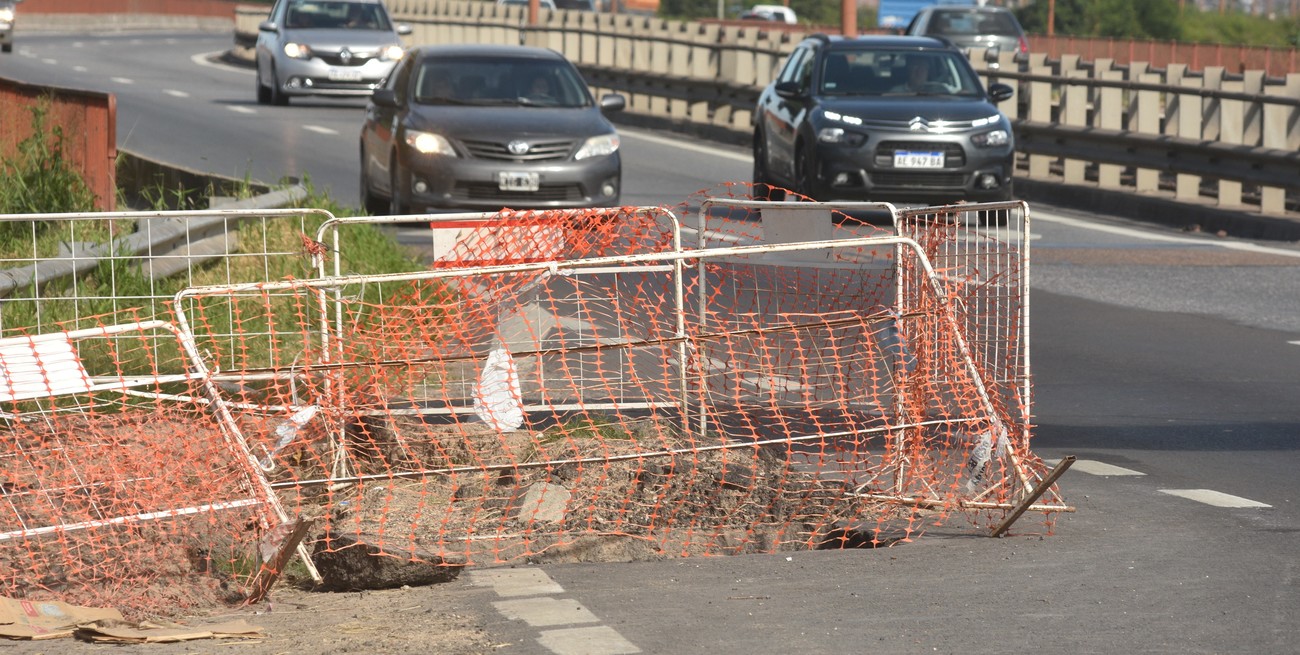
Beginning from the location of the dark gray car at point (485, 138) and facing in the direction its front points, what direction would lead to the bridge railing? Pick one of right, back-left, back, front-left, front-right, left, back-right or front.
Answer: back-left

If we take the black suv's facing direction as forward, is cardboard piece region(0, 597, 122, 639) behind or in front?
in front

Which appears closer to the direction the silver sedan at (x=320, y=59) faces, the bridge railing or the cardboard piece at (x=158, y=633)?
the cardboard piece

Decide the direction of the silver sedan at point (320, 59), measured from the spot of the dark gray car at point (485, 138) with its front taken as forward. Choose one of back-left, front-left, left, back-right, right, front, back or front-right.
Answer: back

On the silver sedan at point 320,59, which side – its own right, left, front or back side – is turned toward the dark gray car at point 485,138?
front

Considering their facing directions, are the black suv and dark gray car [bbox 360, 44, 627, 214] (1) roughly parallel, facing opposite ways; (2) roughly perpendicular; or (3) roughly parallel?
roughly parallel

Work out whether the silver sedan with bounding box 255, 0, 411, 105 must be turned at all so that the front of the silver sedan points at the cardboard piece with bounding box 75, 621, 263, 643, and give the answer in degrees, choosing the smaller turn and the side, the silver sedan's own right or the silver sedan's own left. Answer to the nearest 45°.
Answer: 0° — it already faces it

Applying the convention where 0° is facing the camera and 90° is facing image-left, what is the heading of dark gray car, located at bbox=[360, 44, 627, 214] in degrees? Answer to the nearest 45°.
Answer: approximately 0°

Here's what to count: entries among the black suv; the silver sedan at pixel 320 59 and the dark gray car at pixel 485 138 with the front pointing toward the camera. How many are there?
3

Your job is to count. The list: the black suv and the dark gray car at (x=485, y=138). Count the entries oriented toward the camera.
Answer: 2

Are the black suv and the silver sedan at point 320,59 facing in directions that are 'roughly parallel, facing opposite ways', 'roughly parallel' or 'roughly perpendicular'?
roughly parallel

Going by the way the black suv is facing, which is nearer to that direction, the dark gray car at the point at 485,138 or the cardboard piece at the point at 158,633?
the cardboard piece

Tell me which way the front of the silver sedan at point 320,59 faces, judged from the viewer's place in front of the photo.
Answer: facing the viewer
